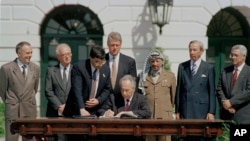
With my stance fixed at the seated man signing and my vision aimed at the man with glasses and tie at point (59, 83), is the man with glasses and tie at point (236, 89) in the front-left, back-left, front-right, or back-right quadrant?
back-right

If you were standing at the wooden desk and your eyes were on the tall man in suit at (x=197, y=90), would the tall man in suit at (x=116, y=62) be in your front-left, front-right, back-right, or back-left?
front-left

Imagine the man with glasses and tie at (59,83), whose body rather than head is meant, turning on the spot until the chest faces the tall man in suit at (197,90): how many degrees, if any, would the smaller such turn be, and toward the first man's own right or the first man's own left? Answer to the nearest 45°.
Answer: approximately 45° to the first man's own left

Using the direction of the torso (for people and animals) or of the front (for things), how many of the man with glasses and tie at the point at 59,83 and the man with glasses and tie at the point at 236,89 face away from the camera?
0

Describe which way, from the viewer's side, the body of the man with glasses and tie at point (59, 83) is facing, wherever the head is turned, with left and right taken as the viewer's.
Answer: facing the viewer and to the right of the viewer

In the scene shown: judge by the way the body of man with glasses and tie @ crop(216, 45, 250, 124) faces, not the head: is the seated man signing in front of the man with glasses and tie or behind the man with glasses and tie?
in front

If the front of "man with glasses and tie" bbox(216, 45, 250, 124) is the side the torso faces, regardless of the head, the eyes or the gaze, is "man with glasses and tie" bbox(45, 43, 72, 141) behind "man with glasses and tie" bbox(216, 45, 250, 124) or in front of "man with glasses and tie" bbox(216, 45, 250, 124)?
in front

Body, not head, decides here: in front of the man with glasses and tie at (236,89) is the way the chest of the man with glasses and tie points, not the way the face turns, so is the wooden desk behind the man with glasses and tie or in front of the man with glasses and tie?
in front

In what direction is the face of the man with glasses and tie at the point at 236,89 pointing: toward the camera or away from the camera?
toward the camera
